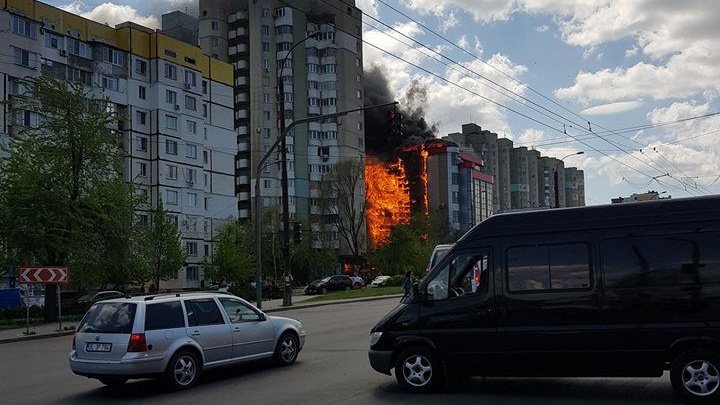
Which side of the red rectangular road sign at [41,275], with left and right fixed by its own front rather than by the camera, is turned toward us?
front

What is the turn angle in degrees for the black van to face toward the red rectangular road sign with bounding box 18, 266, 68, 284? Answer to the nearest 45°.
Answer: approximately 45° to its right

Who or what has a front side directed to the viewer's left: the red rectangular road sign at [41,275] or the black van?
the black van

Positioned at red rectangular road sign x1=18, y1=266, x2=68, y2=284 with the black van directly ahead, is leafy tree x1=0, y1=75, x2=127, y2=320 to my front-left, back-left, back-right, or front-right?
back-left

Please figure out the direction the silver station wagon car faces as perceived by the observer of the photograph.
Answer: facing away from the viewer and to the right of the viewer

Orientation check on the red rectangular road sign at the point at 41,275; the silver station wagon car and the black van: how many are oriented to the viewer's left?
1

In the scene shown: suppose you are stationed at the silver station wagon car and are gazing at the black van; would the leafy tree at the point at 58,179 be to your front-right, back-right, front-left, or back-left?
back-left

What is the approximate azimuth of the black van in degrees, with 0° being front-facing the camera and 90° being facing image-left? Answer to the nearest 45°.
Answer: approximately 90°

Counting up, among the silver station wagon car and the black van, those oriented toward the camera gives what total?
0

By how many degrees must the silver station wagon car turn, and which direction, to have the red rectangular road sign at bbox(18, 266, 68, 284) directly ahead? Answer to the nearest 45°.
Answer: approximately 45° to its left

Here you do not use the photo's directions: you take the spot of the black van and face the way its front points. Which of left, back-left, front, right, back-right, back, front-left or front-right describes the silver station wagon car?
front

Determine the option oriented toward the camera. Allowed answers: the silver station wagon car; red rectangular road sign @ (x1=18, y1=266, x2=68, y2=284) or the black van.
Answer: the red rectangular road sign

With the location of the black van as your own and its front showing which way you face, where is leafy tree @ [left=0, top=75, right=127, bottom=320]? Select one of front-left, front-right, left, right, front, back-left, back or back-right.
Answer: front-right

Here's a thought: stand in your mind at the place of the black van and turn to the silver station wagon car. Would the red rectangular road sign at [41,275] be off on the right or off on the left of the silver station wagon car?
right

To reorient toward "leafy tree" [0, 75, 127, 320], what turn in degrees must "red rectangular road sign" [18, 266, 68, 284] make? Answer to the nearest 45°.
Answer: approximately 180°

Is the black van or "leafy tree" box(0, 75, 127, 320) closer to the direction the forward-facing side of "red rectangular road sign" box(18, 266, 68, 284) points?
the black van
